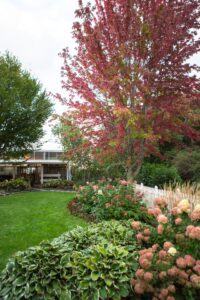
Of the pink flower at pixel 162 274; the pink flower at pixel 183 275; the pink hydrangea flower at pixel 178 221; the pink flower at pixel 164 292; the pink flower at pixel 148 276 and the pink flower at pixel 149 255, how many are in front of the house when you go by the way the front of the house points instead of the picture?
6

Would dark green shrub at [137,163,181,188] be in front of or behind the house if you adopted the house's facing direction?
in front

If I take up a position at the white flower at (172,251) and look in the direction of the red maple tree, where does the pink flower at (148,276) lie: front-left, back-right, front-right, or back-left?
back-left

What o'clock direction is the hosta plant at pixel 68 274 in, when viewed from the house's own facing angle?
The hosta plant is roughly at 12 o'clock from the house.

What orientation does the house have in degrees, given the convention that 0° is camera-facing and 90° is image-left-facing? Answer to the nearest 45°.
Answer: approximately 0°

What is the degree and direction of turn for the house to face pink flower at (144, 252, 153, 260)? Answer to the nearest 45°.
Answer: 0° — it already faces it

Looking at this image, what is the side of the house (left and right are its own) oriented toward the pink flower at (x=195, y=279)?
front

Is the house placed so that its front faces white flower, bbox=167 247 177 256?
yes

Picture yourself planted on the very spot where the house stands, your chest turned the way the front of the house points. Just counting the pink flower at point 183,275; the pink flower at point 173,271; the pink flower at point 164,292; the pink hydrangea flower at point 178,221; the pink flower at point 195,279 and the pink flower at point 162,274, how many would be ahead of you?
6

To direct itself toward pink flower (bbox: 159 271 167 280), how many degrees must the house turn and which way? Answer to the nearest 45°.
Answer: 0° — it already faces it

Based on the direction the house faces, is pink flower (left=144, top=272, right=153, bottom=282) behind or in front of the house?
in front

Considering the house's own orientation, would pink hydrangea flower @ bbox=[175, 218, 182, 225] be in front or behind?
in front
